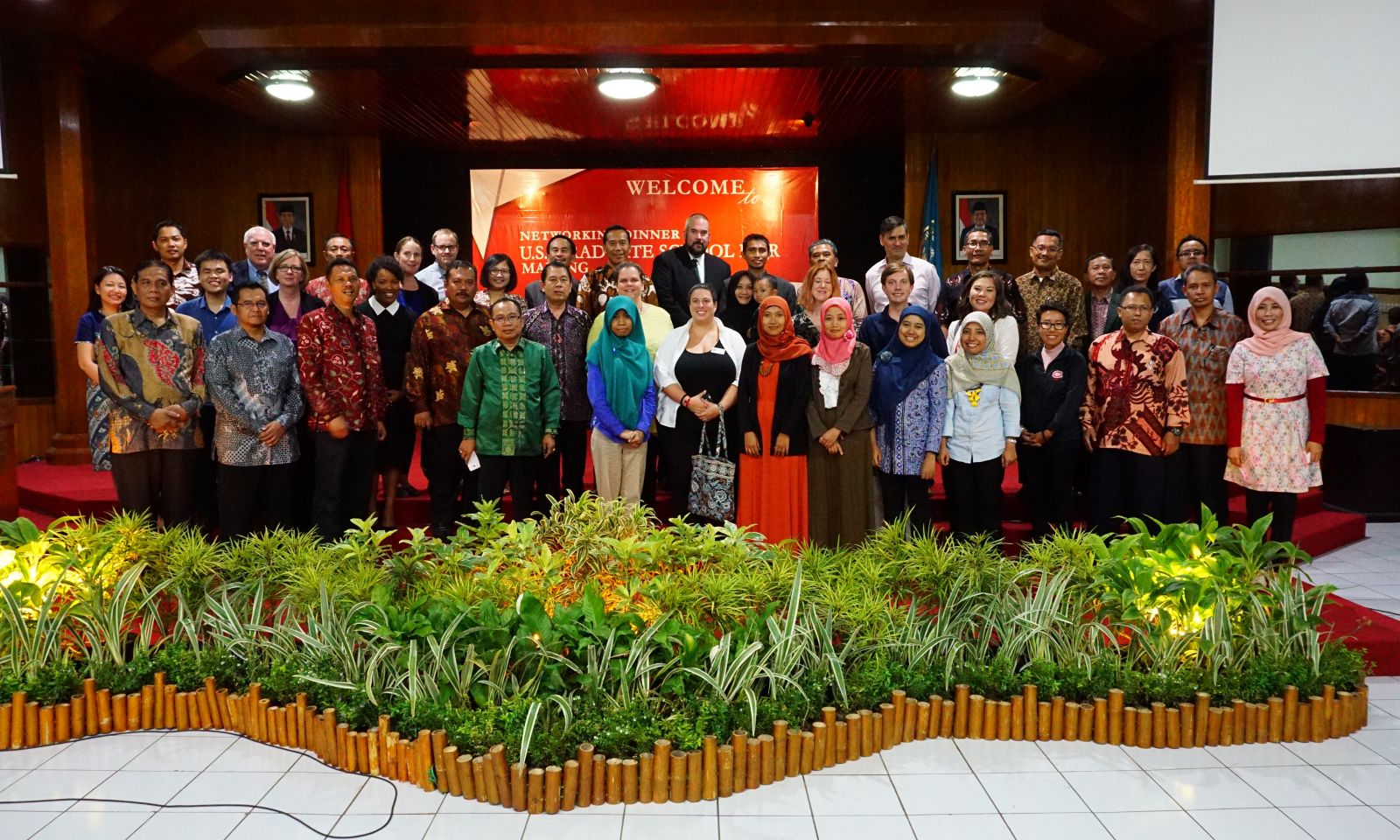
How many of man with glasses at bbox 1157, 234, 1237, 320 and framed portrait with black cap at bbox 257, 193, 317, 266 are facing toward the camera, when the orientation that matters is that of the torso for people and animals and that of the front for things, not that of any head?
2

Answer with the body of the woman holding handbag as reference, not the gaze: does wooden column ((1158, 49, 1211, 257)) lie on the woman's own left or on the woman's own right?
on the woman's own left

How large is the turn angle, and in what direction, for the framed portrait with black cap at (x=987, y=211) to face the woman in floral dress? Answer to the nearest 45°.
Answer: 0° — it already faces them

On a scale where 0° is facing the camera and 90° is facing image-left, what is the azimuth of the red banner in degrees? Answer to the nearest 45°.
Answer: approximately 0°

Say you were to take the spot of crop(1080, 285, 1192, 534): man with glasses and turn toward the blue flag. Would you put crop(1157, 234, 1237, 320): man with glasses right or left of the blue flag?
right

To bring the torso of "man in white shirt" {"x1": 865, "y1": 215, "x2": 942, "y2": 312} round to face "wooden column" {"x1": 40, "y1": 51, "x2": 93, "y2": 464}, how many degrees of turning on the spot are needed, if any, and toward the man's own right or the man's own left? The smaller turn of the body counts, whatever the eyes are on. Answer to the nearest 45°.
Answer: approximately 90° to the man's own right

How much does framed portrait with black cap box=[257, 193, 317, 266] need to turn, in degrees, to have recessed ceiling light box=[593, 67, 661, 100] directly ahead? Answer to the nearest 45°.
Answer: approximately 45° to its left

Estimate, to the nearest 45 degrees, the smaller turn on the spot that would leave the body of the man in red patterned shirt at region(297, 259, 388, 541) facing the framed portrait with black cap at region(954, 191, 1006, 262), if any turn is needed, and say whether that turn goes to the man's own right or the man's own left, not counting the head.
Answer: approximately 90° to the man's own left

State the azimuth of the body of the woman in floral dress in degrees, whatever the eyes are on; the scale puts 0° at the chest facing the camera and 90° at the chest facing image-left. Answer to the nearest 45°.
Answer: approximately 0°

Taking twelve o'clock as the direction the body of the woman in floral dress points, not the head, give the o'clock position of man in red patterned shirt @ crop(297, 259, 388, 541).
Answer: The man in red patterned shirt is roughly at 2 o'clock from the woman in floral dress.

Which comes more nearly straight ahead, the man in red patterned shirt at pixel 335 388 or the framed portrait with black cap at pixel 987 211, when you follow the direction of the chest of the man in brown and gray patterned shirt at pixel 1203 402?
the man in red patterned shirt

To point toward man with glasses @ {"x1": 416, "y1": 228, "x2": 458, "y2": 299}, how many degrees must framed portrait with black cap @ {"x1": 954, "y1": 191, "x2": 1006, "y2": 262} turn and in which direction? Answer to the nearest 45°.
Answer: approximately 45° to its right
